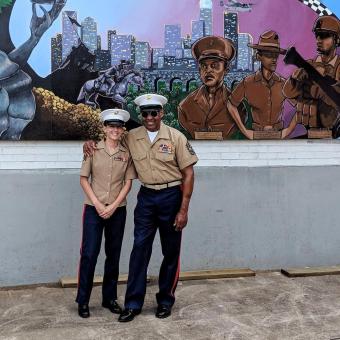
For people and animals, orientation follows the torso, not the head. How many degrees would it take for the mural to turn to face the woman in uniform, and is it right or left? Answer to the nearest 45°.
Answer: approximately 45° to its right

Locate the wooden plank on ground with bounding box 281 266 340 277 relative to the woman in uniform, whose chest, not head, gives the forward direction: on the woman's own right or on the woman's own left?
on the woman's own left

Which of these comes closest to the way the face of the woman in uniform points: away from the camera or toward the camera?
toward the camera

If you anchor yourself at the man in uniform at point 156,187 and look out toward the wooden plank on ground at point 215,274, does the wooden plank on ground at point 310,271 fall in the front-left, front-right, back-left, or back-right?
front-right

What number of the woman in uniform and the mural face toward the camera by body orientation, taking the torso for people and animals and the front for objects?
2

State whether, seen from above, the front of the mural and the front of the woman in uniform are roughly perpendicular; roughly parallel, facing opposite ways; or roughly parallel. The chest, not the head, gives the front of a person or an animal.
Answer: roughly parallel

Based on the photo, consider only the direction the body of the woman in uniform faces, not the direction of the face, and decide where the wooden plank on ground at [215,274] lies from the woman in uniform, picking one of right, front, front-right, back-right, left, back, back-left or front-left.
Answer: back-left

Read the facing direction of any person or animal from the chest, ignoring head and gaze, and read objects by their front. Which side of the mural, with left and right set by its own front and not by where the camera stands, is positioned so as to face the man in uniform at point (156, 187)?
front

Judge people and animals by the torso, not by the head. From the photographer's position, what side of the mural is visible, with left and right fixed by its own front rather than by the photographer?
front

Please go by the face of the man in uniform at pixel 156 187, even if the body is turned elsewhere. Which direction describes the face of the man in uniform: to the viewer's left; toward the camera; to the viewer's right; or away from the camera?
toward the camera

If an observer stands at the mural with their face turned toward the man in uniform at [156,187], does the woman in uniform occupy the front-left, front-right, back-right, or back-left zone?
front-right

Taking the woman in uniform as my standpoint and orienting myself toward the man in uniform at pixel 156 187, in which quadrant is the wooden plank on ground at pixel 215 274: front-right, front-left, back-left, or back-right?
front-left

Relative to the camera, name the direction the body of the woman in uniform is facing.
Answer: toward the camera
